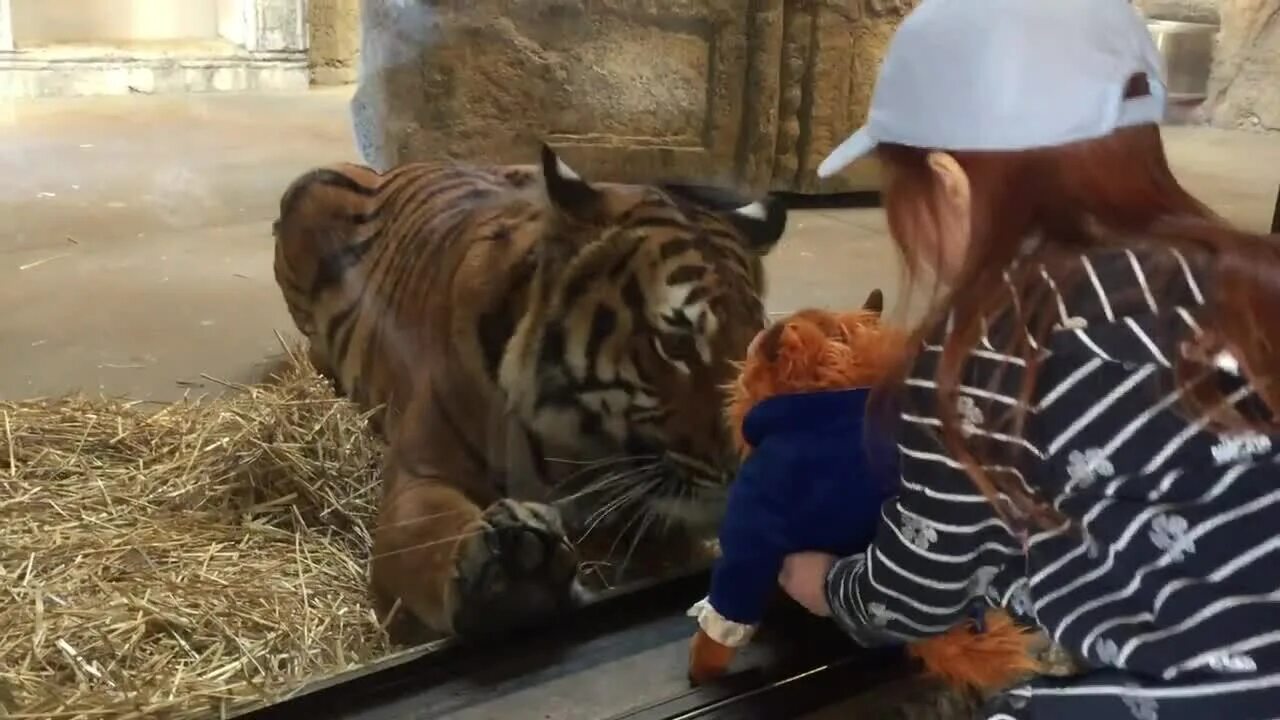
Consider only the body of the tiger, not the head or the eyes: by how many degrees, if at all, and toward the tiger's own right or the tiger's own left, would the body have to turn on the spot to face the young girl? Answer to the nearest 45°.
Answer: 0° — it already faces them

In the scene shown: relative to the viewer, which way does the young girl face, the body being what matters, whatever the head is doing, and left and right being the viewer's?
facing away from the viewer and to the left of the viewer

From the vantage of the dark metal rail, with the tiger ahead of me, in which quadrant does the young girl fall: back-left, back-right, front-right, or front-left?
back-right

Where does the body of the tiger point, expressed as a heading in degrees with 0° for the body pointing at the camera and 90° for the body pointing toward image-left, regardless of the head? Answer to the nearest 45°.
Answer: approximately 315°

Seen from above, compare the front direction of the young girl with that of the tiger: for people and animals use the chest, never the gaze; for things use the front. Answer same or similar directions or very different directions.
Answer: very different directions

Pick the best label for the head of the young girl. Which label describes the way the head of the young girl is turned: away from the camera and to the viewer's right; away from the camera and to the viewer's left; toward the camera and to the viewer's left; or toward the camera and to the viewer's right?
away from the camera and to the viewer's left
